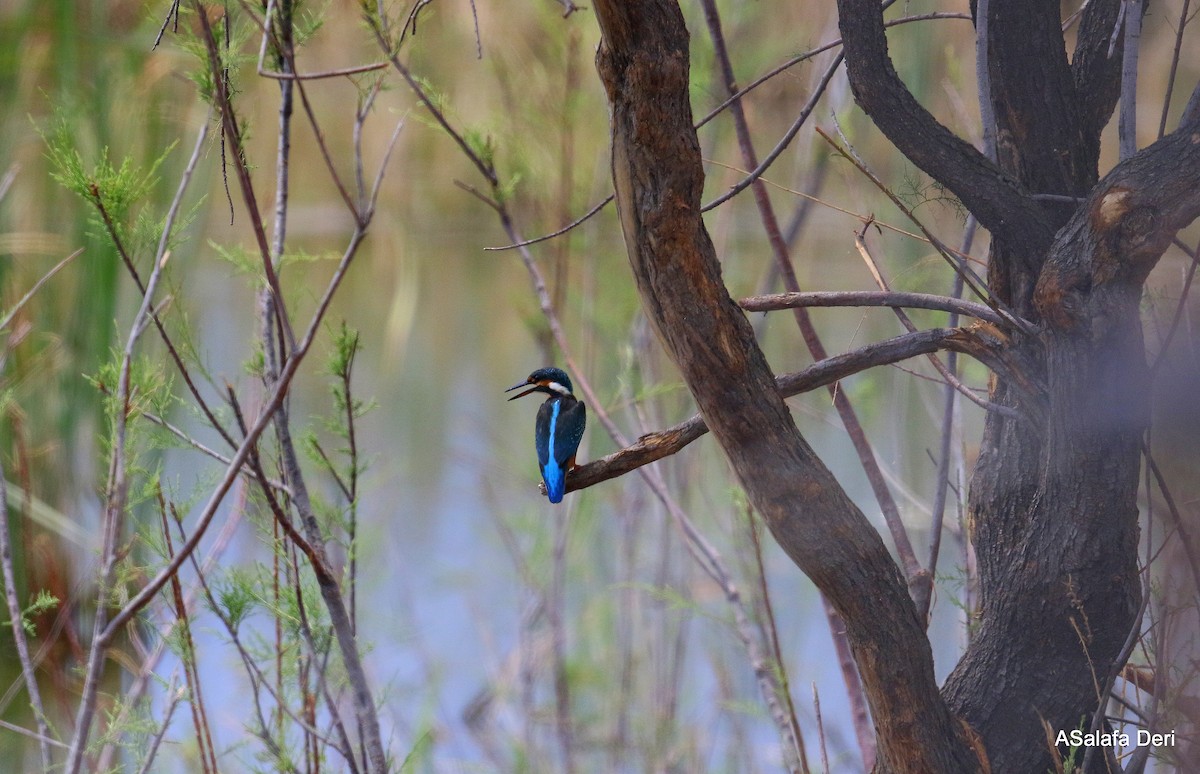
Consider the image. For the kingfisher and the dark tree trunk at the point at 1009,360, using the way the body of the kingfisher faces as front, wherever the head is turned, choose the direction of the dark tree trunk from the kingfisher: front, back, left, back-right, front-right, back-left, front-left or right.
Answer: back-right

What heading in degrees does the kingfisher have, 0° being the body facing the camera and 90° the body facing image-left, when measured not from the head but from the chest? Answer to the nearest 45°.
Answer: approximately 180°

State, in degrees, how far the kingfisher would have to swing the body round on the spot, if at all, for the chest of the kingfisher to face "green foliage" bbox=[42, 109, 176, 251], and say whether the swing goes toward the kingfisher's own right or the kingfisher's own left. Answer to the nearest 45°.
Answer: approximately 135° to the kingfisher's own left

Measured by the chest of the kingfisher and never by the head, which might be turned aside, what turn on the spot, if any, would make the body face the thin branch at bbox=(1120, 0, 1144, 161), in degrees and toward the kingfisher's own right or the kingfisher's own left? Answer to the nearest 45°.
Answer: approximately 135° to the kingfisher's own right
